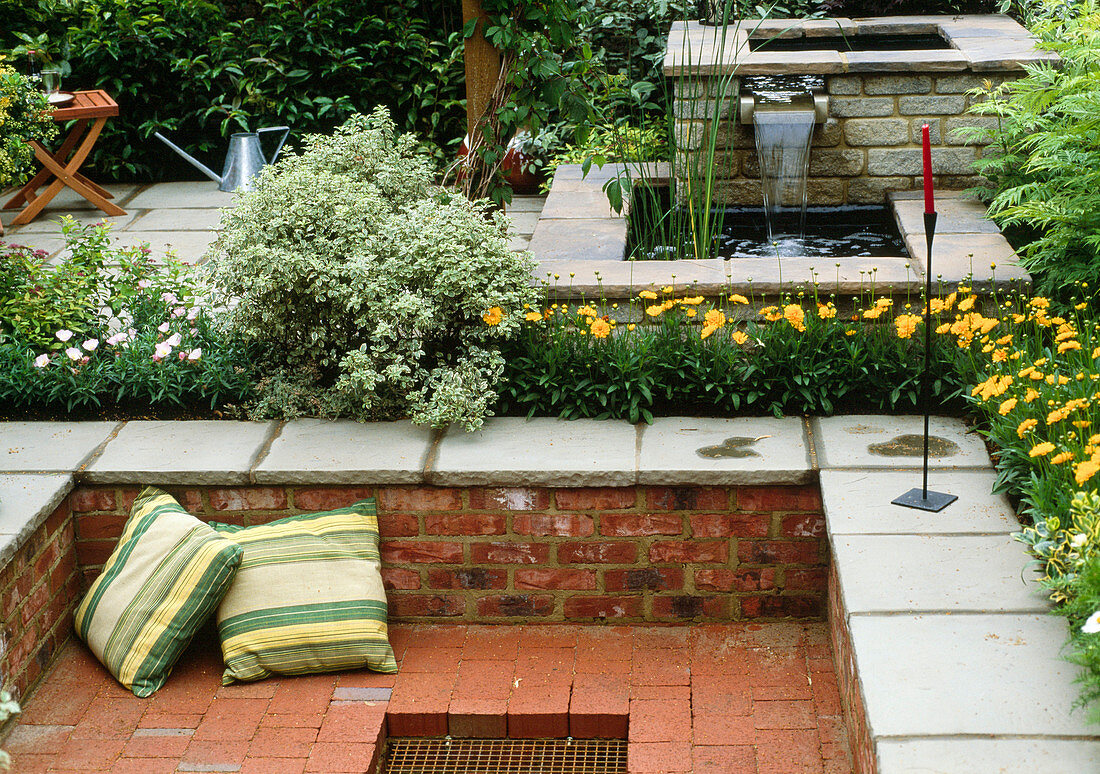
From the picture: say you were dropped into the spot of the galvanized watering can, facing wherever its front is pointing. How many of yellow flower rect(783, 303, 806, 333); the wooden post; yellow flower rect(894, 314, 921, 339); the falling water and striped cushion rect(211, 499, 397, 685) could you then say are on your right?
0

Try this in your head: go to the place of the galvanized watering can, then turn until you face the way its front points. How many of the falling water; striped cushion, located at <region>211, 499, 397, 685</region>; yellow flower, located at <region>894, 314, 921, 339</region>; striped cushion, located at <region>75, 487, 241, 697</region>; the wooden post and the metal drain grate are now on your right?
0

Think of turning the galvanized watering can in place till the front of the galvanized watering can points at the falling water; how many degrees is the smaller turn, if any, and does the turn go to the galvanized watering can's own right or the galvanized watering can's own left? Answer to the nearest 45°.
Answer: approximately 135° to the galvanized watering can's own left

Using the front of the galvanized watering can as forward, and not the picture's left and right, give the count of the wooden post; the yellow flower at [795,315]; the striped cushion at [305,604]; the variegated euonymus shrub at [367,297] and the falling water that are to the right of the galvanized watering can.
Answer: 0

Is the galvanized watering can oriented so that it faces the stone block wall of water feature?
no

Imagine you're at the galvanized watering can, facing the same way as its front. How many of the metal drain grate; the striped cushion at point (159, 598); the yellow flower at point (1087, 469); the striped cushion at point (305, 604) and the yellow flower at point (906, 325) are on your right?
0

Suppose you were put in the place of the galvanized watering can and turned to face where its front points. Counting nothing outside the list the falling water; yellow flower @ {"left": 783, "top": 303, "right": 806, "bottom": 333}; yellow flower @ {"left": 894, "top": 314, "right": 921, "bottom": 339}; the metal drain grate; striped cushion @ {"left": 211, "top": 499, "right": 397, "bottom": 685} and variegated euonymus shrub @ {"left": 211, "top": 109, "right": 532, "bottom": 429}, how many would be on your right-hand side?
0

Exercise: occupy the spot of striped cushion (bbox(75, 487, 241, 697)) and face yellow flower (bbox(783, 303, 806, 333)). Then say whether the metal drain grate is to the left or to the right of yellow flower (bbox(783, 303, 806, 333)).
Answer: right

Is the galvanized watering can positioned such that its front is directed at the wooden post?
no

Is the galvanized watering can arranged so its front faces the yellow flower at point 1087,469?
no

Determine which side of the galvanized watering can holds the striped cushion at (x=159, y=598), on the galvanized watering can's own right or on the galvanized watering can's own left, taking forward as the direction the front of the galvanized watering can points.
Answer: on the galvanized watering can's own left

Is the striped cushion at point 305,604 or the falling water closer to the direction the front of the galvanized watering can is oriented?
the striped cushion

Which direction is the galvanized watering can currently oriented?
to the viewer's left

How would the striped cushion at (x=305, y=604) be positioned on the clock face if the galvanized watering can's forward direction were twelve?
The striped cushion is roughly at 9 o'clock from the galvanized watering can.

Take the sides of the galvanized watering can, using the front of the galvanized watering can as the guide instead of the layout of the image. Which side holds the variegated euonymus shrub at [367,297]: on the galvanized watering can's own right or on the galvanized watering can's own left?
on the galvanized watering can's own left

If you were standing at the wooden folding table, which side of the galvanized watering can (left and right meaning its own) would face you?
front

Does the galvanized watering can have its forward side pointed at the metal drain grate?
no
